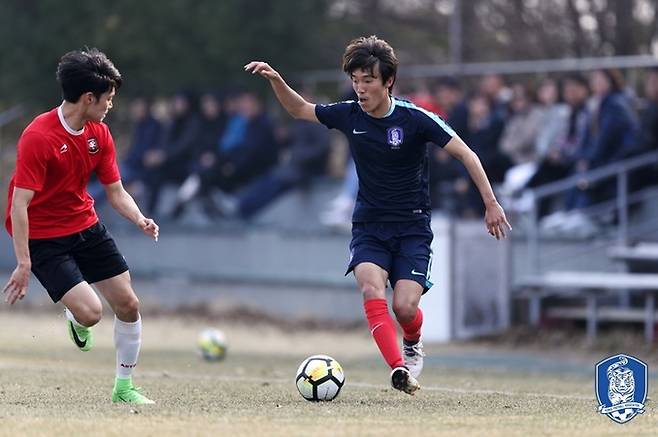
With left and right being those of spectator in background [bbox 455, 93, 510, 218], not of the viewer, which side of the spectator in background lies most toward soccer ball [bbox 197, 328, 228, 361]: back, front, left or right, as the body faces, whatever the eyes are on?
front

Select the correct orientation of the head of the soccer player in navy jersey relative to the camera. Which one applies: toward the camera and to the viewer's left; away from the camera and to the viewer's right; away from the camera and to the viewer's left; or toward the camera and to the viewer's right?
toward the camera and to the viewer's left

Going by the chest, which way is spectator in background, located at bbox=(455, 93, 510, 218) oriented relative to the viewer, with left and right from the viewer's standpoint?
facing the viewer and to the left of the viewer

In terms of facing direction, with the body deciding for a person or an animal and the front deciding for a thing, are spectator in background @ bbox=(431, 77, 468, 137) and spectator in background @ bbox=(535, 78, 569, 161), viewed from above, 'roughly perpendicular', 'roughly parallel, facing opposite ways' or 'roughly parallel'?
roughly parallel

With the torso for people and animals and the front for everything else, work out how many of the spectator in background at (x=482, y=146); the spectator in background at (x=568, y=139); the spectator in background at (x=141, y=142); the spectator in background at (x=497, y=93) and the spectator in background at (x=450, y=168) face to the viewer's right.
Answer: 0

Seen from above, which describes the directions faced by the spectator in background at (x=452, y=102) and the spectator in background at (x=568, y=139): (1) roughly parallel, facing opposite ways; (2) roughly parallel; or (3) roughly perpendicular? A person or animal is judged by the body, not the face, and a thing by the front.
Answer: roughly parallel

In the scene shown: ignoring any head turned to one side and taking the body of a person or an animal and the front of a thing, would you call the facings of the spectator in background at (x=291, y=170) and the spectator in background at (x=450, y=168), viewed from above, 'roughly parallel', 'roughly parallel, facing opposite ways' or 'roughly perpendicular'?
roughly parallel

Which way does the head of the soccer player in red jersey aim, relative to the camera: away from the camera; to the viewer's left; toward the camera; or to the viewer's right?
to the viewer's right

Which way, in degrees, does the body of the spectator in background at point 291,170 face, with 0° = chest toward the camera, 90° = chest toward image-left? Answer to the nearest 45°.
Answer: approximately 45°

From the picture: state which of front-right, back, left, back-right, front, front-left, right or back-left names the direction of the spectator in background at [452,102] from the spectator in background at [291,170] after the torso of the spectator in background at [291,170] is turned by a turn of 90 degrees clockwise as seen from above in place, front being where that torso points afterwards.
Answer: back

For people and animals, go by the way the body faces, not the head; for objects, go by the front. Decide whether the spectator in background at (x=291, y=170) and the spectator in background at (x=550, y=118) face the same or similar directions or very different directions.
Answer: same or similar directions

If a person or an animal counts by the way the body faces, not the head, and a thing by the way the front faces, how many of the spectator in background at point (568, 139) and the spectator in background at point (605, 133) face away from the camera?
0

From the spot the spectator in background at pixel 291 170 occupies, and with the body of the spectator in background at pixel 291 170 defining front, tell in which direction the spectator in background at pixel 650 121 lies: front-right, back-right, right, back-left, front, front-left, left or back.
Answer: left

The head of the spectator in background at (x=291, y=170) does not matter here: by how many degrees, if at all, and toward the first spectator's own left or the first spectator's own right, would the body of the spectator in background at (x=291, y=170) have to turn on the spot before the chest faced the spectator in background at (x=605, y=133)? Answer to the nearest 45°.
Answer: approximately 90° to the first spectator's own left

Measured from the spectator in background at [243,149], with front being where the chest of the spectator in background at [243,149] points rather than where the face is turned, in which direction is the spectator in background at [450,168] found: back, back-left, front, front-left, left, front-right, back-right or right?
left
